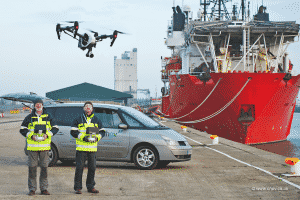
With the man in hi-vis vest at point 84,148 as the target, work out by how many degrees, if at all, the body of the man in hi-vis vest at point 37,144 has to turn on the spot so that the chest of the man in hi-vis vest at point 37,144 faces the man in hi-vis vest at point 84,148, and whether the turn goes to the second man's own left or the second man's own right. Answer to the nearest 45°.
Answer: approximately 90° to the second man's own left

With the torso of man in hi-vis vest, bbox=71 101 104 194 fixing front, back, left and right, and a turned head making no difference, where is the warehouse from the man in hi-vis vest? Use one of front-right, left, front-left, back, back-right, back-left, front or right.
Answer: back

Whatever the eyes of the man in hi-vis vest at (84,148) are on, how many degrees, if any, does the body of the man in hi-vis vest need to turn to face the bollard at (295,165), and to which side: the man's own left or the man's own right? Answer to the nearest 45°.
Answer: approximately 90° to the man's own left

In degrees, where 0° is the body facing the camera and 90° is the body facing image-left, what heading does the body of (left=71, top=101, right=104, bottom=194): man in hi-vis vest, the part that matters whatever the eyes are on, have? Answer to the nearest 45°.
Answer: approximately 0°

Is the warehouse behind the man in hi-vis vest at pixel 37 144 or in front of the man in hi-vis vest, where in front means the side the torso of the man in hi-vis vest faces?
behind

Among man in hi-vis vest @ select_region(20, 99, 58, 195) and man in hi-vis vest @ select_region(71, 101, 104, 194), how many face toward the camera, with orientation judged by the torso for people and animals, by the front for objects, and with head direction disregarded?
2

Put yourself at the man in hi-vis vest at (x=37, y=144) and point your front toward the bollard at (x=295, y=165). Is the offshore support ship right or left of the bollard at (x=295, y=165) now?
left

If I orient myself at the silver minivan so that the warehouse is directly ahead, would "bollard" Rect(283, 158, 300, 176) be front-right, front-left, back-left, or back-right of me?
back-right
